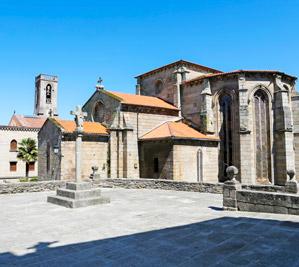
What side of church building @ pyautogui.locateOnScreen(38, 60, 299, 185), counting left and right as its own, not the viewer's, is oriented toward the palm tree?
front

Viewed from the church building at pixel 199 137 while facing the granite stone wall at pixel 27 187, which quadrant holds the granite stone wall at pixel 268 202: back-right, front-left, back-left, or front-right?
front-left

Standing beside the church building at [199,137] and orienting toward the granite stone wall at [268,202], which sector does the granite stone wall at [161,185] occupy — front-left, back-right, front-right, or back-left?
front-right

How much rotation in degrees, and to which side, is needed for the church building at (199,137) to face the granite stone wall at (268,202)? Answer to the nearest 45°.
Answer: approximately 135° to its left

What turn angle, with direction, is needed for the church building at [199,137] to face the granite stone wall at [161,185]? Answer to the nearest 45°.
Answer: approximately 90° to its left

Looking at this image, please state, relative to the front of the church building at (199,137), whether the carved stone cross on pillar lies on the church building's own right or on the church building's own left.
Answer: on the church building's own left

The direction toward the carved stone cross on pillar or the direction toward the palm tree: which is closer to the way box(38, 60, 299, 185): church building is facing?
the palm tree

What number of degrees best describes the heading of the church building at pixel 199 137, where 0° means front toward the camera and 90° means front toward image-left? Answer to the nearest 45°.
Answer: approximately 135°

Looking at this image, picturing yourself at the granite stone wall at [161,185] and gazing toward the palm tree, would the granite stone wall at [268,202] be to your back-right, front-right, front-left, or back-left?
back-left
